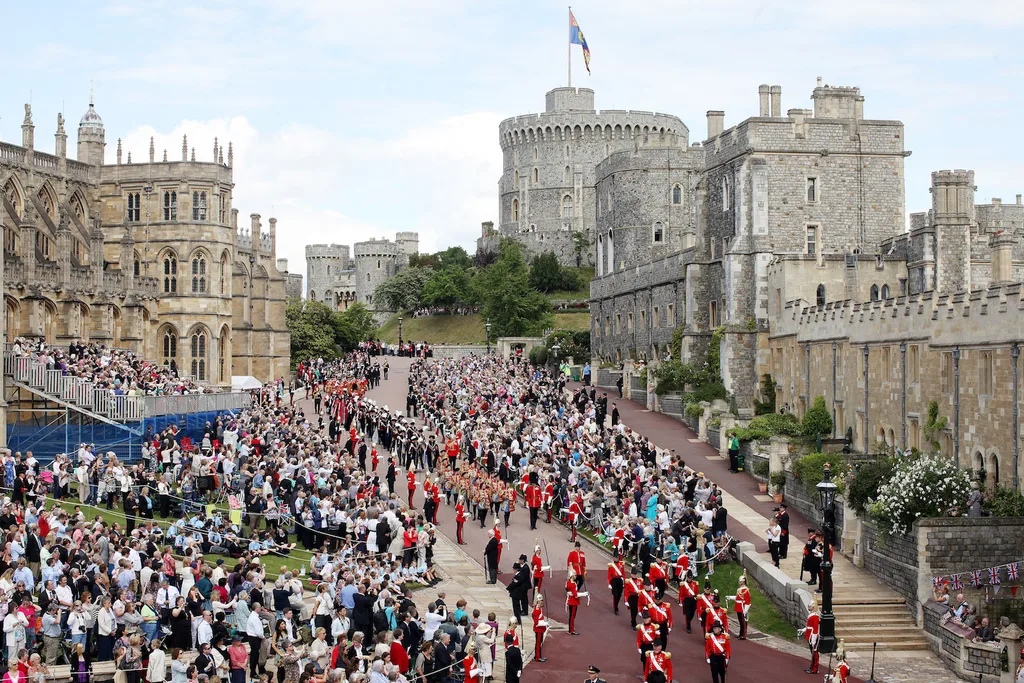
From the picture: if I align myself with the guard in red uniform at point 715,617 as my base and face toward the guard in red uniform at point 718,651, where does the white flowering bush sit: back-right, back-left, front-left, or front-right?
back-left

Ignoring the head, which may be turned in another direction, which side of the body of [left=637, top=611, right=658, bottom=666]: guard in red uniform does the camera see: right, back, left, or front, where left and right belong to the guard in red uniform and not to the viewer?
front

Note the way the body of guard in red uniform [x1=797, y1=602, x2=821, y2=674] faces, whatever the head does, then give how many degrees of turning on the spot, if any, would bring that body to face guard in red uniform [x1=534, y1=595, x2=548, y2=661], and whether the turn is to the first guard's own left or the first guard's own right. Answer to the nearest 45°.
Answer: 0° — they already face them

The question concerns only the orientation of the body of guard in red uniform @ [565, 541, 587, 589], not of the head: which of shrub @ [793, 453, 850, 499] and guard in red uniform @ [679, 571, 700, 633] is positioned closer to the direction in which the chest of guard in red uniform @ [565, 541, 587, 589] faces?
the guard in red uniform

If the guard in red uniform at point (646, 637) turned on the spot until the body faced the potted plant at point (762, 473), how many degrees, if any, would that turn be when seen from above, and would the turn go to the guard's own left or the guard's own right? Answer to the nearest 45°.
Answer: approximately 180°

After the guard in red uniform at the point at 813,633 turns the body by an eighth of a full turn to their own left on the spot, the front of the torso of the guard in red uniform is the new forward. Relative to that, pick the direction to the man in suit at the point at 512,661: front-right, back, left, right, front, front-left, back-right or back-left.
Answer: front

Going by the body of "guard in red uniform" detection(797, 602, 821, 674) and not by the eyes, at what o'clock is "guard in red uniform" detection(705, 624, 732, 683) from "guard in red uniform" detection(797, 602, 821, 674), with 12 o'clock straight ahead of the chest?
"guard in red uniform" detection(705, 624, 732, 683) is roughly at 10 o'clock from "guard in red uniform" detection(797, 602, 821, 674).

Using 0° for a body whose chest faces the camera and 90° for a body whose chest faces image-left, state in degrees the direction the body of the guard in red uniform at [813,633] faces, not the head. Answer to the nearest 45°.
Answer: approximately 90°

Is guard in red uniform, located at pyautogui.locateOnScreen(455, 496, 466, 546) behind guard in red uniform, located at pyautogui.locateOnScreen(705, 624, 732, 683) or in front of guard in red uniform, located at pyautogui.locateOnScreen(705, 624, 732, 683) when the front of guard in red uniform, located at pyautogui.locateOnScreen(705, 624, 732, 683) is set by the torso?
behind

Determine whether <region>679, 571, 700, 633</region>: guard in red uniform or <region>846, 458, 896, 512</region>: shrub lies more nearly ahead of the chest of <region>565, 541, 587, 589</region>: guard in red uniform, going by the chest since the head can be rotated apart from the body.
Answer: the guard in red uniform

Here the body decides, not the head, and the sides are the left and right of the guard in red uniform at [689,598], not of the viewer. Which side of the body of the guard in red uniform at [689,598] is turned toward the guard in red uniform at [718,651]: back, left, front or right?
front

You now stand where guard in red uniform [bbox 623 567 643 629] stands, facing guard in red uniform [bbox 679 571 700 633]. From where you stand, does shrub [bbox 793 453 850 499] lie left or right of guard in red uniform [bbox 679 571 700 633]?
left

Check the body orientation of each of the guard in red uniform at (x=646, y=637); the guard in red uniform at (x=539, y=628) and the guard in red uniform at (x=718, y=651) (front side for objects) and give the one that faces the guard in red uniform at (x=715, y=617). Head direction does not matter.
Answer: the guard in red uniform at (x=539, y=628)

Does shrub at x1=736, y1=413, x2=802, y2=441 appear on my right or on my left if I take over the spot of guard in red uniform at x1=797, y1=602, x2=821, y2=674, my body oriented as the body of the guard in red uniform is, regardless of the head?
on my right
